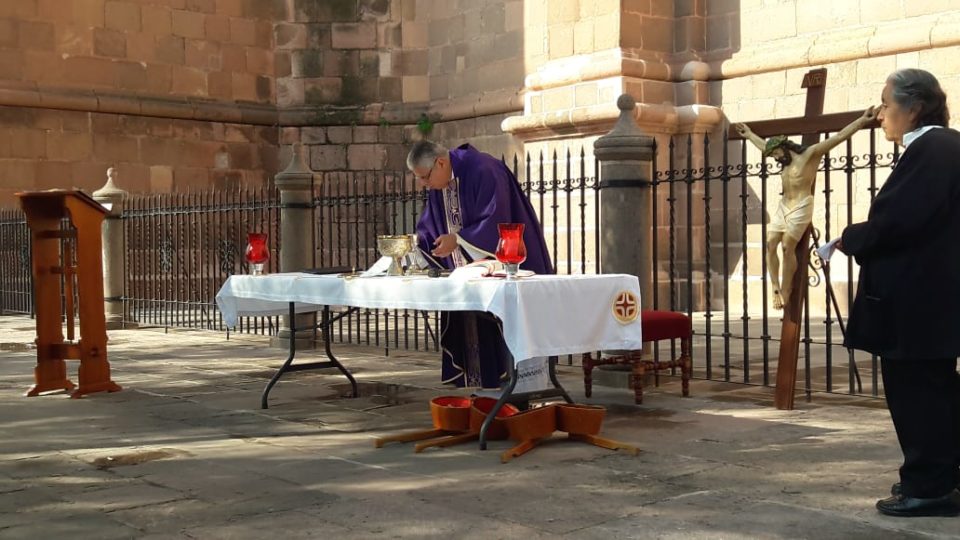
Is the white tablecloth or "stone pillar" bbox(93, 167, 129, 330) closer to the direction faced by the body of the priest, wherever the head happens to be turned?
the white tablecloth

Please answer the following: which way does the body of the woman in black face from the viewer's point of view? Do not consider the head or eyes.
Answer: to the viewer's left

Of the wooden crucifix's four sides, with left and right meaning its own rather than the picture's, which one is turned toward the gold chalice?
front

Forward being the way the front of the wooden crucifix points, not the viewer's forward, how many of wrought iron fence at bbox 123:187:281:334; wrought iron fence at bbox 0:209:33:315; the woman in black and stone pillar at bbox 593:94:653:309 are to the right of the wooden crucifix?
3

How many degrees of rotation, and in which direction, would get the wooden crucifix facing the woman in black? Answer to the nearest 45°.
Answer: approximately 45° to its left

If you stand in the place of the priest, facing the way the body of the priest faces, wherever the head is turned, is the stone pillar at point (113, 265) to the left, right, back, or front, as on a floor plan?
right

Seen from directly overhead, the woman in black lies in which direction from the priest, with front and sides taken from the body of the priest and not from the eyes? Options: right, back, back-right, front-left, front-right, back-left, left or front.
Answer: left

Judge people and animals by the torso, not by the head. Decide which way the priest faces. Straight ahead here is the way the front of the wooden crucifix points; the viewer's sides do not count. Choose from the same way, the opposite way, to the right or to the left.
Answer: the same way

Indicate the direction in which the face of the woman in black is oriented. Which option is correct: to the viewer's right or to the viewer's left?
to the viewer's left

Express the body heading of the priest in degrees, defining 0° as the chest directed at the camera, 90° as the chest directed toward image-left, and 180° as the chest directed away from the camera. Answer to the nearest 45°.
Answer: approximately 45°

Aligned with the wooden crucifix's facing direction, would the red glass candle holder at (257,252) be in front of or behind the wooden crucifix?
in front

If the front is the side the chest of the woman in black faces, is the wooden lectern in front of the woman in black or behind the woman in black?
in front
